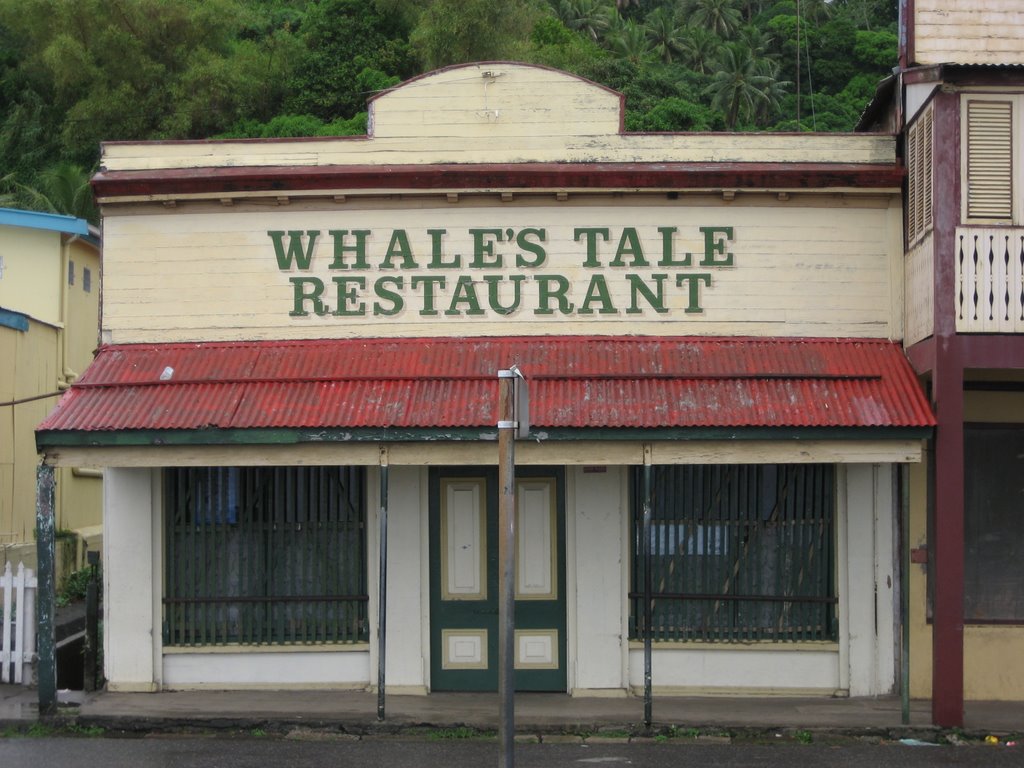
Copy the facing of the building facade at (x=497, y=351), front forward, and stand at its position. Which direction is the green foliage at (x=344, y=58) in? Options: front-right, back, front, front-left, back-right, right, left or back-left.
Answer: back

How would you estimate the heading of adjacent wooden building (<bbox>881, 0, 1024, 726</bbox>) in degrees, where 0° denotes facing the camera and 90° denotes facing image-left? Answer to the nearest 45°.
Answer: approximately 0°

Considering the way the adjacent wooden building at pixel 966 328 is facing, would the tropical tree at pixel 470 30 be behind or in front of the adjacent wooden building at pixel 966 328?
behind

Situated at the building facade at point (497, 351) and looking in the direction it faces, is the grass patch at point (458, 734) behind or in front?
in front

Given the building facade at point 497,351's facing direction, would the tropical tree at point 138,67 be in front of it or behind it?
behind

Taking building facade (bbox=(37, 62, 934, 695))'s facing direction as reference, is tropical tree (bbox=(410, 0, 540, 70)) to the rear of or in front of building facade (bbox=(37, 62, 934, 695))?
to the rear

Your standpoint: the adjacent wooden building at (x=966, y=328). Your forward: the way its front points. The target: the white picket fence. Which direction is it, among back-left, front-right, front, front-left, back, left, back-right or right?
right

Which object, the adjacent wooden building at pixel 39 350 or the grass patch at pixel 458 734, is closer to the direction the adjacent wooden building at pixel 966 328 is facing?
the grass patch

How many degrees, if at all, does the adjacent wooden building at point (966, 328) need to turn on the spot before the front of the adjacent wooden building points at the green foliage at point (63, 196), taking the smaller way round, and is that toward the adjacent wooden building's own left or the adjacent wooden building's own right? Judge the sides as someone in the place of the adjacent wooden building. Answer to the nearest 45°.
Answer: approximately 135° to the adjacent wooden building's own right

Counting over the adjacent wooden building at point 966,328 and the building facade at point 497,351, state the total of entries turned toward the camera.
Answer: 2
